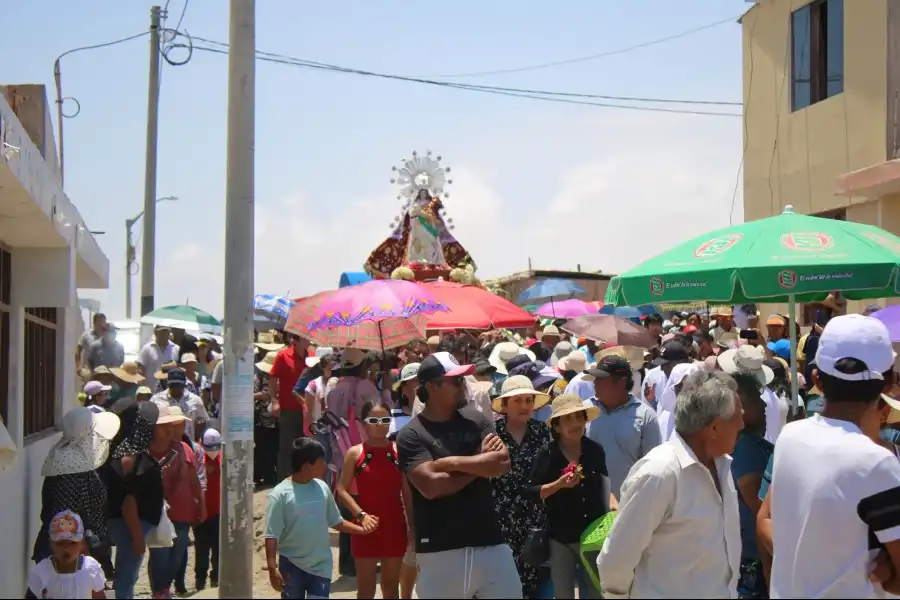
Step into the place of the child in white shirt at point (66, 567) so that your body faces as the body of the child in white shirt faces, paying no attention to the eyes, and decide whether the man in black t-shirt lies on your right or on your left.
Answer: on your left

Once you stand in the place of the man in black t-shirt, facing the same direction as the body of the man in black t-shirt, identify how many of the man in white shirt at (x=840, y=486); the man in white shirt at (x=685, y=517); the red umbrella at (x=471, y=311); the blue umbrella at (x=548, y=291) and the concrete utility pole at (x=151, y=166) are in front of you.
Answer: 2

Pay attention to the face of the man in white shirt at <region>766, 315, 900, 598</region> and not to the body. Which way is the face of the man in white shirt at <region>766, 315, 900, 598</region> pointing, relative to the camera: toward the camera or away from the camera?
away from the camera

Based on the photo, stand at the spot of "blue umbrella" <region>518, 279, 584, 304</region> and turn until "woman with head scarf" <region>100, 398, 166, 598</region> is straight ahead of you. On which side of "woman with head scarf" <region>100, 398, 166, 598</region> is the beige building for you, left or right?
left

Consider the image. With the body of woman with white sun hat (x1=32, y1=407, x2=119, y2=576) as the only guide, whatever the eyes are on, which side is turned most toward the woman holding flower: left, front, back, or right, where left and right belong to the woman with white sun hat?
right

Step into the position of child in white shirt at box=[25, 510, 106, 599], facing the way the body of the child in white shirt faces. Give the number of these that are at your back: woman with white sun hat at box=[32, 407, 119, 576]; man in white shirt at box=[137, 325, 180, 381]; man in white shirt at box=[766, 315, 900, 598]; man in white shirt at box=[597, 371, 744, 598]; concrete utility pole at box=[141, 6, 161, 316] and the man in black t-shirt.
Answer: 3

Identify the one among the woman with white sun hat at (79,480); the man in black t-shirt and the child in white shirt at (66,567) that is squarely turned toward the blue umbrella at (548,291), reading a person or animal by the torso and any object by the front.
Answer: the woman with white sun hat

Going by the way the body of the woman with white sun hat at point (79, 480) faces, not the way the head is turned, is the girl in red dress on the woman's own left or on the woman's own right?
on the woman's own right

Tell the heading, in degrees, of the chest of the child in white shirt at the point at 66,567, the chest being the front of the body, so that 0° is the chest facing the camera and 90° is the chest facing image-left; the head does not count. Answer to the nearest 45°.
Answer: approximately 0°

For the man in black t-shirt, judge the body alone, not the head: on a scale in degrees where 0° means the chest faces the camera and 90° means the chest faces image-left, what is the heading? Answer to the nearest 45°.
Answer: approximately 315°

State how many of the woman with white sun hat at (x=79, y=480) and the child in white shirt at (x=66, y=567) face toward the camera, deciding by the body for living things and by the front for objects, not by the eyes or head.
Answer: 1

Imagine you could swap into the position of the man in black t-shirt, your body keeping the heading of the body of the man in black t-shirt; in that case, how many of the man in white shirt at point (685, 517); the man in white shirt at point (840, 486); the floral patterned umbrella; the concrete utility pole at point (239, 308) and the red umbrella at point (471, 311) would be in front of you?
2
